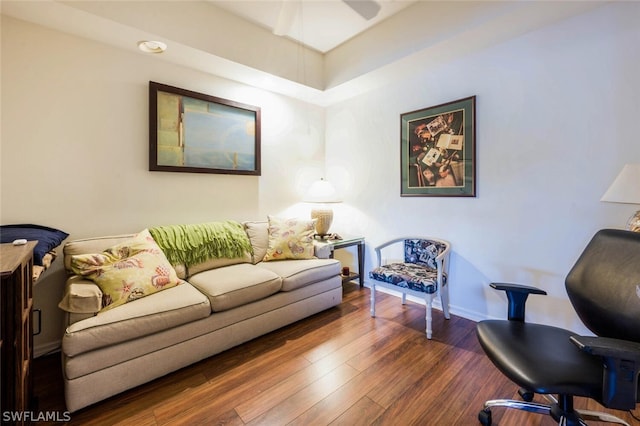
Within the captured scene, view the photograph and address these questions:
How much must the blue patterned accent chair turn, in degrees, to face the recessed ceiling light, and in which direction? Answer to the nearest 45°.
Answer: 0° — it already faces it

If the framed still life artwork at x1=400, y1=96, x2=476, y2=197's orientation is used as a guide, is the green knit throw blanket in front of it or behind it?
in front

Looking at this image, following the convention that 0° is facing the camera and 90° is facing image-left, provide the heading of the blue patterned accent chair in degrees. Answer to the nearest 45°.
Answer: approximately 45°

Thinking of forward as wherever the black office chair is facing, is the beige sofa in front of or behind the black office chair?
in front

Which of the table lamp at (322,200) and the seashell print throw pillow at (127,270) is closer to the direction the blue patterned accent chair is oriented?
the seashell print throw pillow

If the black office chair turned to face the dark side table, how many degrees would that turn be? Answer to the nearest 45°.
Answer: approximately 90° to its right

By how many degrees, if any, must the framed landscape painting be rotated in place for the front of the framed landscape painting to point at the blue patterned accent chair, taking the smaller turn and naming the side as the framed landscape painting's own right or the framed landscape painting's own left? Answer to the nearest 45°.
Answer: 0° — it already faces it

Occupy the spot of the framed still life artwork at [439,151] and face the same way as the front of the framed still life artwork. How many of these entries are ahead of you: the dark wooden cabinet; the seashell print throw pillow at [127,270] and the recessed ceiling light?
3

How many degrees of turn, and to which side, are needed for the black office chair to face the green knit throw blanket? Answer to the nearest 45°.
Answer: approximately 45° to its right

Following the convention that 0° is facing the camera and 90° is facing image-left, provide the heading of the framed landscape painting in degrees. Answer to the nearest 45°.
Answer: approximately 315°

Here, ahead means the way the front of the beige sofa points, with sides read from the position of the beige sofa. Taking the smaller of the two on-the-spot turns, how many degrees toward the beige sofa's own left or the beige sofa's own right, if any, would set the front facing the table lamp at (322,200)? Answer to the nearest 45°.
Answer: approximately 90° to the beige sofa's own left
